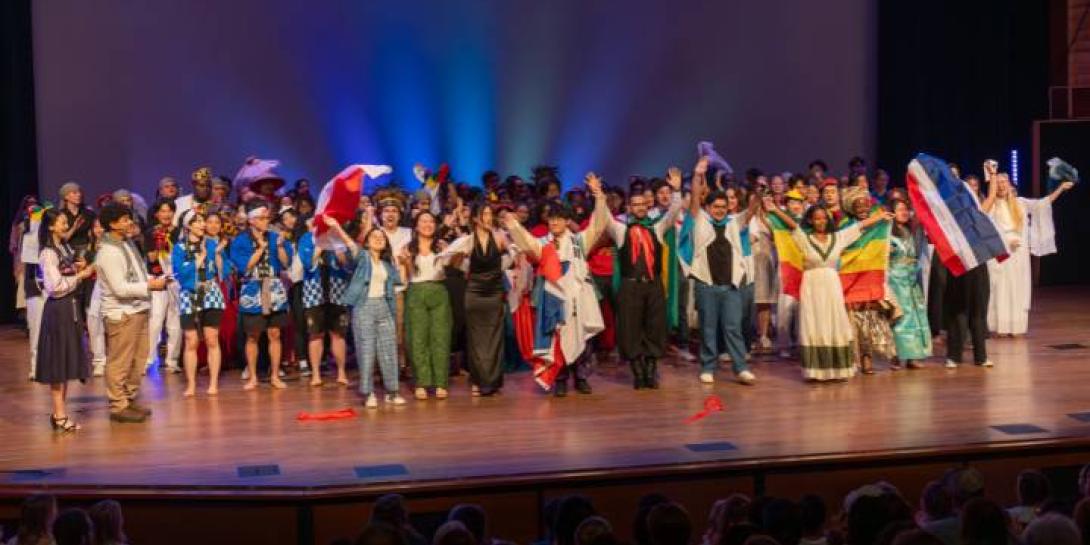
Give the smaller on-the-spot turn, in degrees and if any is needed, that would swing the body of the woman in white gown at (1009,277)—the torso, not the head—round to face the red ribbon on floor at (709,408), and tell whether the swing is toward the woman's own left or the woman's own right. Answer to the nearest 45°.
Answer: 0° — they already face it

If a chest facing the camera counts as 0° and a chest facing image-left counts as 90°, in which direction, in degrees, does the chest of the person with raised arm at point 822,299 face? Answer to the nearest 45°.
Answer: approximately 0°

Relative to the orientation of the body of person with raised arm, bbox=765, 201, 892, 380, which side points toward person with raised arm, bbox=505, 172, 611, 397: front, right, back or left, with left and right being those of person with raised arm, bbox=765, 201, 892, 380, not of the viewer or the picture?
right

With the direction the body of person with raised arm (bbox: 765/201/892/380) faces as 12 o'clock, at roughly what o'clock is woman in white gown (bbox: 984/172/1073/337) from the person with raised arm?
The woman in white gown is roughly at 7 o'clock from the person with raised arm.

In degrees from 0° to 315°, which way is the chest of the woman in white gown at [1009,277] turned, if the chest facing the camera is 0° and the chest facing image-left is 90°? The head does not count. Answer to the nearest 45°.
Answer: approximately 45°

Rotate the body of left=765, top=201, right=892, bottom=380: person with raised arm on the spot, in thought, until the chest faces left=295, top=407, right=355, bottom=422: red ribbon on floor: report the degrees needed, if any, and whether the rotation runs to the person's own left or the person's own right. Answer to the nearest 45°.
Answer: approximately 45° to the person's own right

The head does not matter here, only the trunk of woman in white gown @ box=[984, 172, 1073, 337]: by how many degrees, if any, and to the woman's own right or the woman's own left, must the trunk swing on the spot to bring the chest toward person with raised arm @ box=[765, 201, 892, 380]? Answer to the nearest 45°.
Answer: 0° — they already face them
